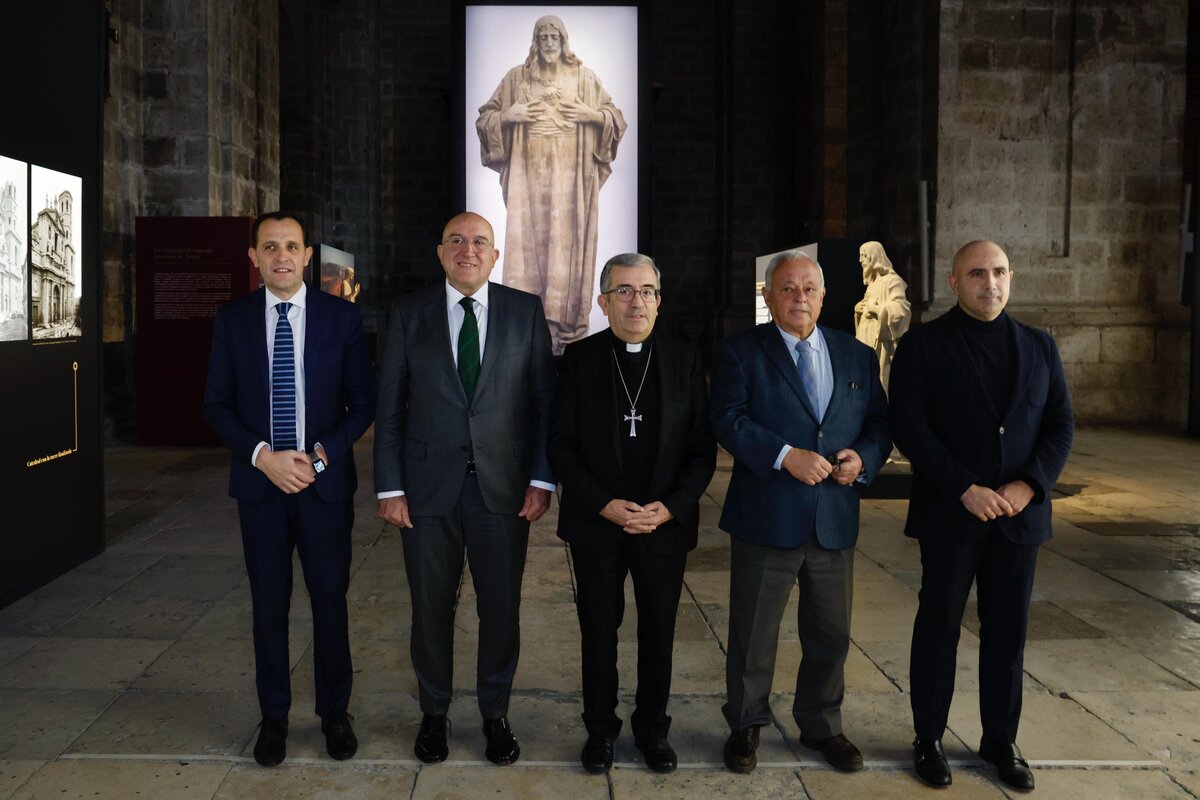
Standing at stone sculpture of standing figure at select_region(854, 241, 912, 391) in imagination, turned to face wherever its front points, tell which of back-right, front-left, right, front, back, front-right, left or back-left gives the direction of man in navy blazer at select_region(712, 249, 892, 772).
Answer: front-left

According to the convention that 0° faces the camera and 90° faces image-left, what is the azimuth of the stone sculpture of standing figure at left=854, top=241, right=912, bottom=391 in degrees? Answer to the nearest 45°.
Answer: approximately 45°

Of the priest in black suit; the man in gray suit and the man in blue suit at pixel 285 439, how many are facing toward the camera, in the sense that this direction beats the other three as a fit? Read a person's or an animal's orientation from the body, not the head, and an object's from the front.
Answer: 3

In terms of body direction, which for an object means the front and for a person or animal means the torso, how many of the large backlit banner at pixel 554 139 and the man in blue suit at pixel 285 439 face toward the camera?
2

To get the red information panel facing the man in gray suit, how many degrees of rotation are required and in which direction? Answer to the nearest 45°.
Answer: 0° — it already faces them

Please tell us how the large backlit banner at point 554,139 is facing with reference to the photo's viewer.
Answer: facing the viewer

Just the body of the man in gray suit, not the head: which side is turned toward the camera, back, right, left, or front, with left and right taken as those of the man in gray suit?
front

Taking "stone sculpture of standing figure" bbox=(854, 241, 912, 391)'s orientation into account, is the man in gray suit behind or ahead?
ahead

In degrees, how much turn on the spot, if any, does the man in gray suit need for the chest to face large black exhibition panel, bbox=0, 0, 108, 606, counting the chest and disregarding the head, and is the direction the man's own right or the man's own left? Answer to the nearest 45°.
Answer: approximately 135° to the man's own right

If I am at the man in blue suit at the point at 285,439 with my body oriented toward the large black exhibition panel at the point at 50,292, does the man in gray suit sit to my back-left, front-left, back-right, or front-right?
back-right

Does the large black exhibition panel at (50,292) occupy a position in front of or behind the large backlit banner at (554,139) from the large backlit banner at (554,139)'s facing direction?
in front

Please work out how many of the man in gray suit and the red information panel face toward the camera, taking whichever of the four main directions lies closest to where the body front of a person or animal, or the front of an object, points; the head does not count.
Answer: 2

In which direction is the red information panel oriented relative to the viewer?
toward the camera
